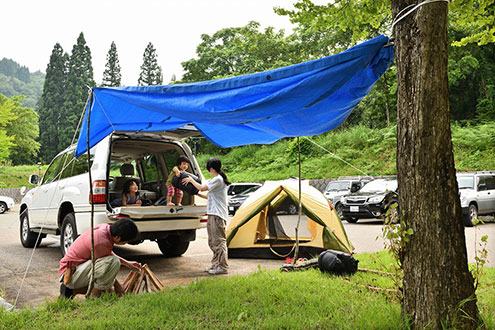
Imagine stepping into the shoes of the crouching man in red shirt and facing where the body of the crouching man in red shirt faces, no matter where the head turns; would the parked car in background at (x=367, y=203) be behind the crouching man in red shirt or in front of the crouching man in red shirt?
in front

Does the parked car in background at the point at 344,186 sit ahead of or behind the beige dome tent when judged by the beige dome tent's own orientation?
behind

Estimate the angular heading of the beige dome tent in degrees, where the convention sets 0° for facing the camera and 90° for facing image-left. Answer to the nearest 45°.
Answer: approximately 0°

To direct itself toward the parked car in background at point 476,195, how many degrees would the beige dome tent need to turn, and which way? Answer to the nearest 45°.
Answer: approximately 135° to its left

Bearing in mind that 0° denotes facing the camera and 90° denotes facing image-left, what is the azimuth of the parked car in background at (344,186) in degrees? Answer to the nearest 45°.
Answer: approximately 45°

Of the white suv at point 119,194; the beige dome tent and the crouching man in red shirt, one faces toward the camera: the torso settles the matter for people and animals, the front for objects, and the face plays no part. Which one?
the beige dome tent

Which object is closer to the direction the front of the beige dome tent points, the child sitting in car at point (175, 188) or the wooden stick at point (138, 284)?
the wooden stick

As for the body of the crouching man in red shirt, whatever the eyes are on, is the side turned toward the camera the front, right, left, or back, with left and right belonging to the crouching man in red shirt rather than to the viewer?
right

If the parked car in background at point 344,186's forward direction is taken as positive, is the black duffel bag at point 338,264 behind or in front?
in front

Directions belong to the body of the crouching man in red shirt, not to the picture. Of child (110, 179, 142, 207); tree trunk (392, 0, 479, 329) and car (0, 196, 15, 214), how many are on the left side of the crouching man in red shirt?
2

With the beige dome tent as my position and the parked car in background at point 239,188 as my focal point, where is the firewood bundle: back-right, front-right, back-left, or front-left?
back-left

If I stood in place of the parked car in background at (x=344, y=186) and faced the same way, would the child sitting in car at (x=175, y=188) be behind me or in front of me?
in front

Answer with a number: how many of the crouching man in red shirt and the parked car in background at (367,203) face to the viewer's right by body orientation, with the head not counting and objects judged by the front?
1

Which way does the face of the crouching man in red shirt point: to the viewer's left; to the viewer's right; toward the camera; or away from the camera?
to the viewer's right

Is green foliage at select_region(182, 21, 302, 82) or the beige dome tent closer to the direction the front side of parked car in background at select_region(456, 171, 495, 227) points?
the beige dome tent

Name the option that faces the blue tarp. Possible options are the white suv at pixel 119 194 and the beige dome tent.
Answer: the beige dome tent
